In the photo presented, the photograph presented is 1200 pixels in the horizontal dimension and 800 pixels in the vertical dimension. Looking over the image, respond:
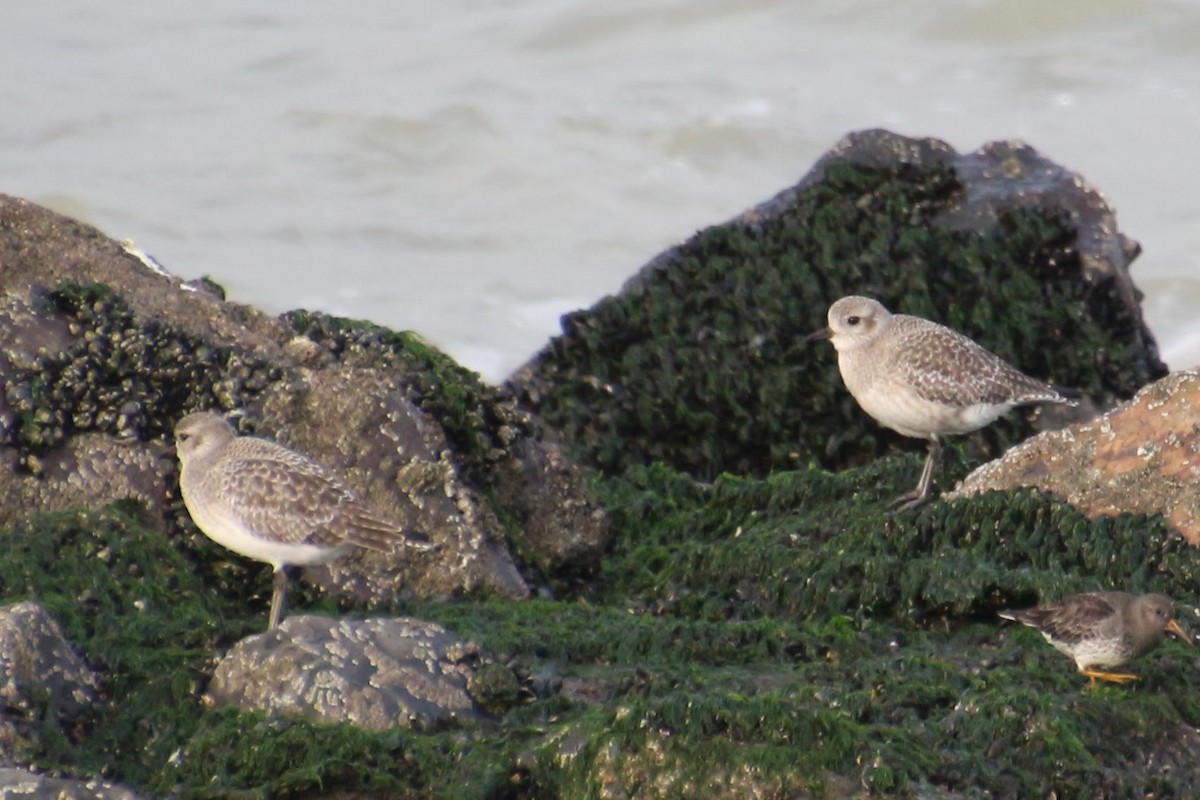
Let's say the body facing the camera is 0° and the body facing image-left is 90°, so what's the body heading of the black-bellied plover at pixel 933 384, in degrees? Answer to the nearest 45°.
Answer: approximately 90°

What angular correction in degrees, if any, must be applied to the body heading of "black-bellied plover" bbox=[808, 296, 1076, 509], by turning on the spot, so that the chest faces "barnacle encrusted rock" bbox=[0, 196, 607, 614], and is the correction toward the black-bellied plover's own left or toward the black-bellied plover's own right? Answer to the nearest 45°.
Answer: approximately 45° to the black-bellied plover's own left

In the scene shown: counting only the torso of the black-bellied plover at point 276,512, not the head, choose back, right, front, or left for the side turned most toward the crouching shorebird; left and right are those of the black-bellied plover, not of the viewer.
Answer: back

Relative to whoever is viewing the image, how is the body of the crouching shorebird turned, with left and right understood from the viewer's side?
facing to the right of the viewer

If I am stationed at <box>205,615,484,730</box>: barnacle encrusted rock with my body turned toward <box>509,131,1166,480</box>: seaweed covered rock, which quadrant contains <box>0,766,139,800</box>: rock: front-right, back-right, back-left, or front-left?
back-left

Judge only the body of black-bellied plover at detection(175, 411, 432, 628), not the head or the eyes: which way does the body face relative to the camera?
to the viewer's left

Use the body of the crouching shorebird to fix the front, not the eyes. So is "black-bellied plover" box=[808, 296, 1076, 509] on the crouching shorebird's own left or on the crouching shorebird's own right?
on the crouching shorebird's own left

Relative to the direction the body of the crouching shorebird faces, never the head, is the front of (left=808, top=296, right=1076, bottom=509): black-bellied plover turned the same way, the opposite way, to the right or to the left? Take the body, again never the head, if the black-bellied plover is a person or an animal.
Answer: the opposite way

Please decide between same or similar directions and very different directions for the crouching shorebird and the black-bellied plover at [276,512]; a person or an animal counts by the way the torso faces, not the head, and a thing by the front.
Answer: very different directions

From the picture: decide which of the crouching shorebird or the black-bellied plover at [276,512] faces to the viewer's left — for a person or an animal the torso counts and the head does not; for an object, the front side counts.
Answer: the black-bellied plover

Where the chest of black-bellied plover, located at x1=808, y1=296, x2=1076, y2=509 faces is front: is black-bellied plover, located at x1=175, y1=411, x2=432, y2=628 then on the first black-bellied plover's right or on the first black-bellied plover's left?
on the first black-bellied plover's left

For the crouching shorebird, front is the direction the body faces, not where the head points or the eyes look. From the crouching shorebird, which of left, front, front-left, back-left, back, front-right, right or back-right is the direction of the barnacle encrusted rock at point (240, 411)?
back
